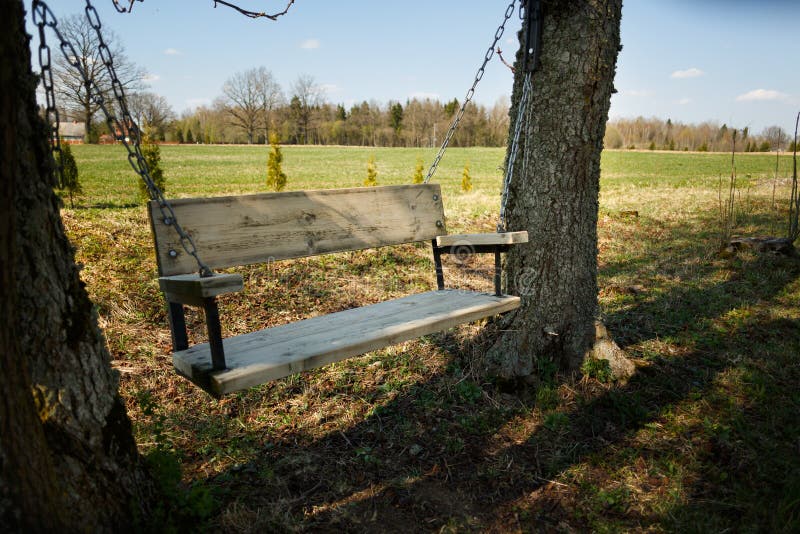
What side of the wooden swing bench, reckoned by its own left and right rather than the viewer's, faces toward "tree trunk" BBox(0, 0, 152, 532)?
right

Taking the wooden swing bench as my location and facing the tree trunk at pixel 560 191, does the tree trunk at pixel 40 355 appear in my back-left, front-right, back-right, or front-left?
back-right
